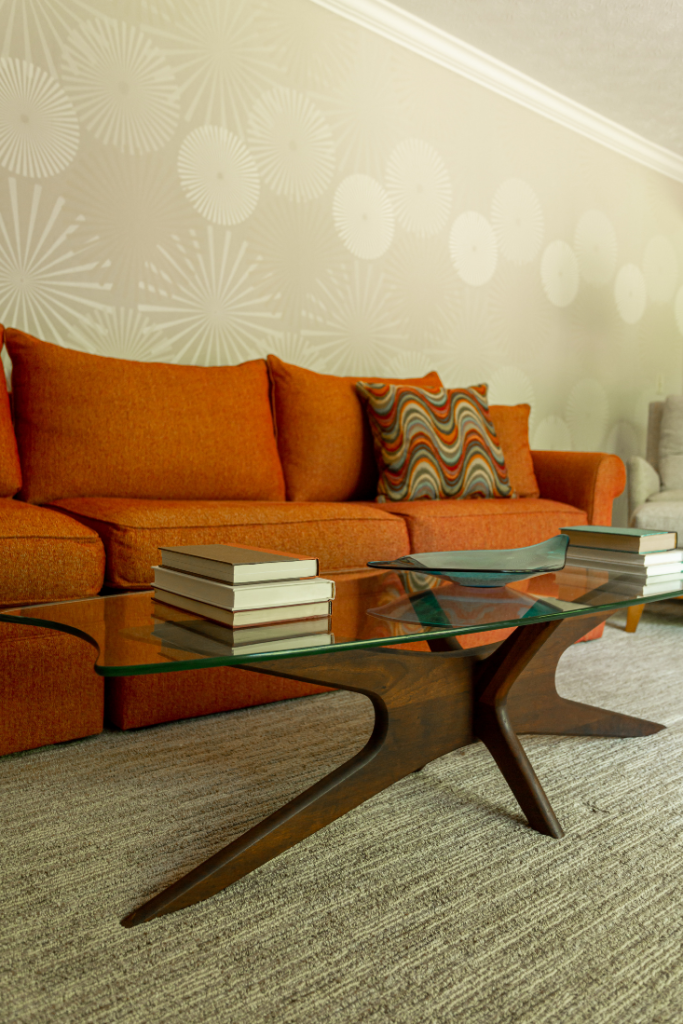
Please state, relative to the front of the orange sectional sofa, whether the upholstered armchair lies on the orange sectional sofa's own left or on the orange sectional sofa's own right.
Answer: on the orange sectional sofa's own left

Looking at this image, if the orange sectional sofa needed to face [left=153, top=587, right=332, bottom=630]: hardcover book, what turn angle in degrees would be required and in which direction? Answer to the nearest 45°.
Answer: approximately 45° to its right

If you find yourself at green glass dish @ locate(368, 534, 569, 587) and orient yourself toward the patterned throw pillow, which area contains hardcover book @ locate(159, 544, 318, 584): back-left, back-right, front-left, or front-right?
back-left

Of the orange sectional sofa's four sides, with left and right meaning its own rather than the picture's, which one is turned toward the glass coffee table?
front

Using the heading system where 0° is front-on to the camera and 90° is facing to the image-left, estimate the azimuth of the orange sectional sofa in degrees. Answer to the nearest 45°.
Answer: approximately 315°

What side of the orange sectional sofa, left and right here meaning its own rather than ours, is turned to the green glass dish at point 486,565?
front

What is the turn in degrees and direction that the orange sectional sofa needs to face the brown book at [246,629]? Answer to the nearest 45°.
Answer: approximately 45° to its right
